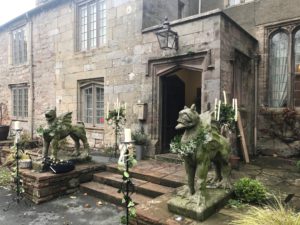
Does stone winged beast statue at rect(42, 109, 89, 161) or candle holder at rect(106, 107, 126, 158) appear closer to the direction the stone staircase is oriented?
the stone winged beast statue

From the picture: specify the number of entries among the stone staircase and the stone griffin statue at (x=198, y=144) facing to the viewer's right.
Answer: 0

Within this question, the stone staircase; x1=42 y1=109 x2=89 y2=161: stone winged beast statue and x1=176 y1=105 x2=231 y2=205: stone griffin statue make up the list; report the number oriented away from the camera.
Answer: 0

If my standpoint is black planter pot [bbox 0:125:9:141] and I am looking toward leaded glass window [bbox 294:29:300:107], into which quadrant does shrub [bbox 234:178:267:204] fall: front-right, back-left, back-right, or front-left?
front-right

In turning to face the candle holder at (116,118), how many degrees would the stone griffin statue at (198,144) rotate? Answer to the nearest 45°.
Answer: approximately 90° to its right

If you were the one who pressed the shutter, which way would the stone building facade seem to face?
facing the viewer and to the left of the viewer

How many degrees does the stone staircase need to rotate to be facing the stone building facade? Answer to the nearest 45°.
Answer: approximately 135° to its right

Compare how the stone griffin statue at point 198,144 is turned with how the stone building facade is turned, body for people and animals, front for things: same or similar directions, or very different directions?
same or similar directions

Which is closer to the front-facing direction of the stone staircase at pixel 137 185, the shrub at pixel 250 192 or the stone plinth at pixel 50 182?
the stone plinth

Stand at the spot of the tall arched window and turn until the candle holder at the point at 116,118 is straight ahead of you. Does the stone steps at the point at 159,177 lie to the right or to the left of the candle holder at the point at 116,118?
left

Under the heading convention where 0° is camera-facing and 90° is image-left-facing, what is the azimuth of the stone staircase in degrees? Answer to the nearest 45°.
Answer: approximately 45°
